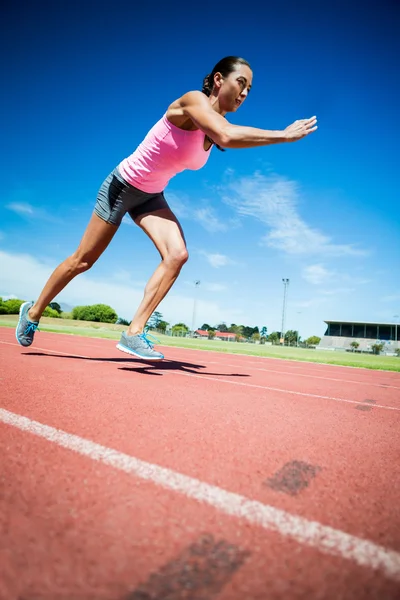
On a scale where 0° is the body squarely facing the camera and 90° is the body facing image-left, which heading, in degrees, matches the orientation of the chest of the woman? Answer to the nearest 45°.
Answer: approximately 270°
